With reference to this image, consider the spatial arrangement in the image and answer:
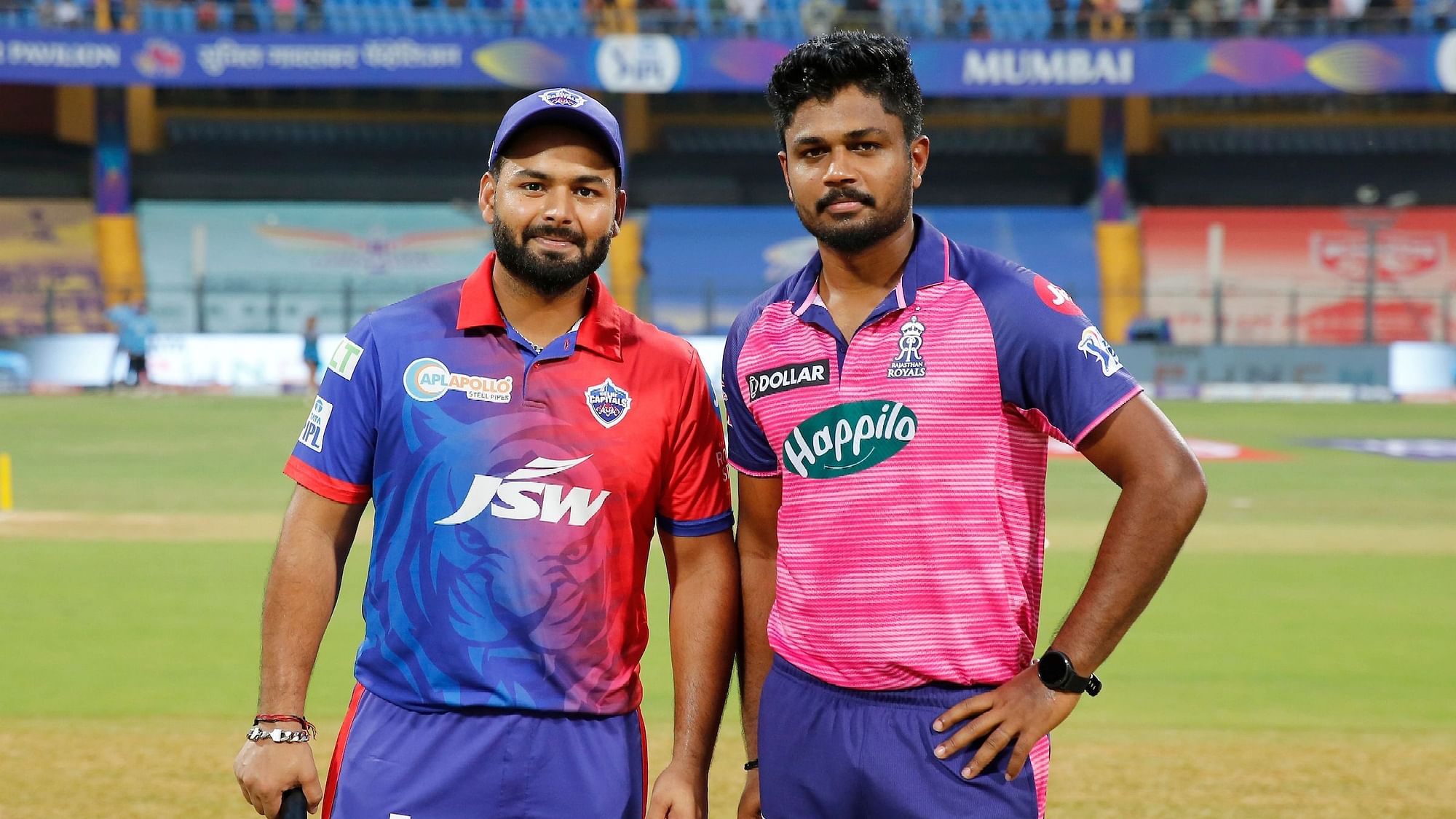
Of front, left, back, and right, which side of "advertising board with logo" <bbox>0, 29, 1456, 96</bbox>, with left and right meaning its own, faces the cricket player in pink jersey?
front

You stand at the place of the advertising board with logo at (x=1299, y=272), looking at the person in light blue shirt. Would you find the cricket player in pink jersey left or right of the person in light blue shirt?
left

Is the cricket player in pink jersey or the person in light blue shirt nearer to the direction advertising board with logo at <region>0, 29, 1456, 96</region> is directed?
the cricket player in pink jersey

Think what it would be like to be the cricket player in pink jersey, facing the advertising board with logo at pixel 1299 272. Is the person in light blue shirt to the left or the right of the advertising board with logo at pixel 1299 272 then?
left

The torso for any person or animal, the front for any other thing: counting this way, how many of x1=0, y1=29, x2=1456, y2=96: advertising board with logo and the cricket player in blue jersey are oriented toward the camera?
2

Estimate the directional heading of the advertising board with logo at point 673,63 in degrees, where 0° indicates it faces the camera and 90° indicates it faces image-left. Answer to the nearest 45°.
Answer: approximately 0°

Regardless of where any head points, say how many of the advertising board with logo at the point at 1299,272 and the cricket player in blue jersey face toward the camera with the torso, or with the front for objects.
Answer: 2

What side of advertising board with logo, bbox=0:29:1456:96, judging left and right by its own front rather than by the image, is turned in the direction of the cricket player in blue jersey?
front

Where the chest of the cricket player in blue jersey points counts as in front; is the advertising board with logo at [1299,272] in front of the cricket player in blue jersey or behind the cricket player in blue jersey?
behind
